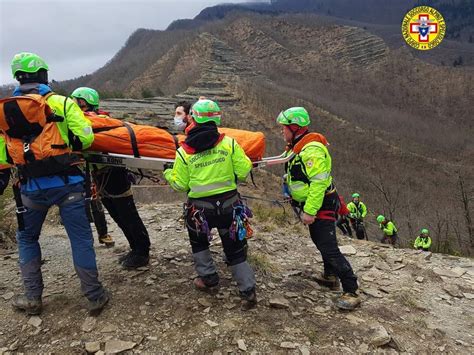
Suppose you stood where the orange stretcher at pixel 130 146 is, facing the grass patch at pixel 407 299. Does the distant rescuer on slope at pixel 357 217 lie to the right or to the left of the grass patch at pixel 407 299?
left

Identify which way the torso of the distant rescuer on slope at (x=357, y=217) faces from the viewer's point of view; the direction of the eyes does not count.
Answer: toward the camera

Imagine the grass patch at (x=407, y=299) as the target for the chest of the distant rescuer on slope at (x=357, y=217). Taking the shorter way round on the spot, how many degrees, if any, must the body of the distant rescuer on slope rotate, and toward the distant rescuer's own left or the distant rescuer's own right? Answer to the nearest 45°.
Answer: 0° — they already face it

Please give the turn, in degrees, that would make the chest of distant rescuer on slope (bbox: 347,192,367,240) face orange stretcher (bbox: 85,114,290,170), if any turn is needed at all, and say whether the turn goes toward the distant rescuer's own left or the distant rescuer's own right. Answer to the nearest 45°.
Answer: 0° — they already face it
